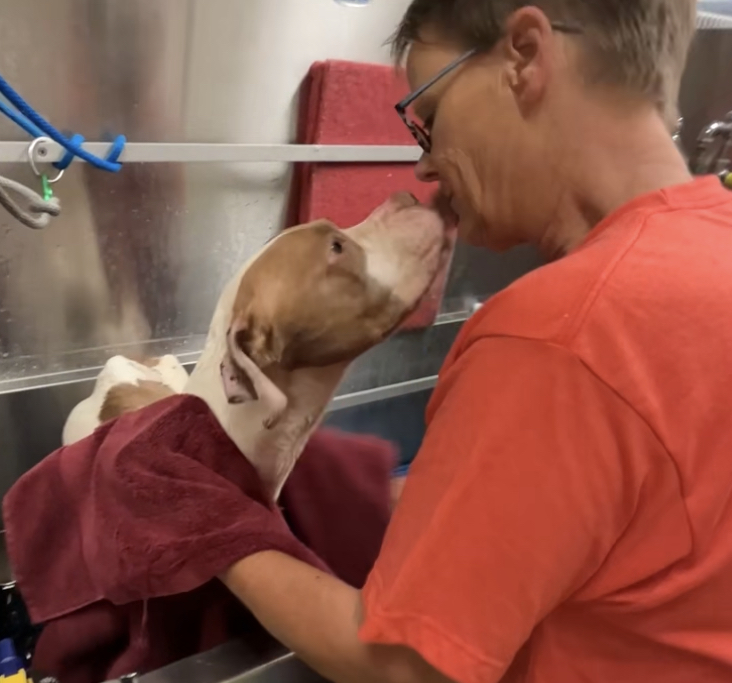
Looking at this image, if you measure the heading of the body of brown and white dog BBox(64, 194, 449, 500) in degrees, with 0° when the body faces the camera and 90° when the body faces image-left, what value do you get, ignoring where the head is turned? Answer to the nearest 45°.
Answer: approximately 270°

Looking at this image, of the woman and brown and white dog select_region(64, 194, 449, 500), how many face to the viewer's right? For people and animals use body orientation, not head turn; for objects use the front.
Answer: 1

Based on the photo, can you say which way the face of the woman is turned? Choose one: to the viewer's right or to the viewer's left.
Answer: to the viewer's left

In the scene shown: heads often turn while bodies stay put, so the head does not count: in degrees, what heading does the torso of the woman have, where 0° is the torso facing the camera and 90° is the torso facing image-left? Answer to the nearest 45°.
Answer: approximately 135°

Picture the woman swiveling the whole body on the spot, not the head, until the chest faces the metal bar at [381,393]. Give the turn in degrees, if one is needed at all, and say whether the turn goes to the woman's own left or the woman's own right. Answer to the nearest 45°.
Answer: approximately 45° to the woman's own right

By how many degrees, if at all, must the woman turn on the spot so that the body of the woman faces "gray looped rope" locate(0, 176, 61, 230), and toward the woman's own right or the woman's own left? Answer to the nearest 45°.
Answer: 0° — they already face it
